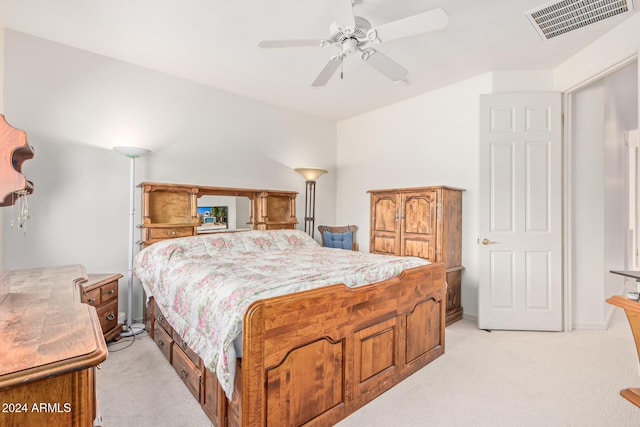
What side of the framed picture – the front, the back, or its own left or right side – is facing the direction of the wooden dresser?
front

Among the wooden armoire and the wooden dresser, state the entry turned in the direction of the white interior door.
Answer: the wooden dresser

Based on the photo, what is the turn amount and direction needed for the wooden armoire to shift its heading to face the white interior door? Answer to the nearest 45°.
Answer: approximately 135° to its left

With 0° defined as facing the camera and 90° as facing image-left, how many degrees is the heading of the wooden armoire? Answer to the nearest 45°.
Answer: approximately 45°

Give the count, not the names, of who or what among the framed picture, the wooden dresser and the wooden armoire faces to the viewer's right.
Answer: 1

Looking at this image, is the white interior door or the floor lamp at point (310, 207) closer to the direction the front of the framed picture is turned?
the white interior door

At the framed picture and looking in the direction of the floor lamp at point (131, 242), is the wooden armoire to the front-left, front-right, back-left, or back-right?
back-left

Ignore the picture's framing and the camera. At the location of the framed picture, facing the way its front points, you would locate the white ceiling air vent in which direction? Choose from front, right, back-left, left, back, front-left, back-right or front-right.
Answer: front-left

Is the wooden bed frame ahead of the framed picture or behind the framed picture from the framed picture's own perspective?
ahead

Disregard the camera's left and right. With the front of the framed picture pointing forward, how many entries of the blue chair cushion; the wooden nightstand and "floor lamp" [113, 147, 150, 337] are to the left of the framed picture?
1

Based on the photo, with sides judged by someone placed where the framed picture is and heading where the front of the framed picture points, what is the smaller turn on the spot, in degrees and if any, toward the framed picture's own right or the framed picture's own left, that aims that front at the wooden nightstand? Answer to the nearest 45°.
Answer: approximately 45° to the framed picture's own right

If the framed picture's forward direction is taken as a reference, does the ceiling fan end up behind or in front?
in front

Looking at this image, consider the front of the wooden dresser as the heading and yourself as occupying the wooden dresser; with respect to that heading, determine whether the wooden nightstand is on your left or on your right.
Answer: on your left

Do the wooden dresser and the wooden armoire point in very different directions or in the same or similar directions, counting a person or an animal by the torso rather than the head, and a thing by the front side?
very different directions

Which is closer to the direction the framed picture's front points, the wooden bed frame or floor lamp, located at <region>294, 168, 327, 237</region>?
the wooden bed frame

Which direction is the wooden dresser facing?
to the viewer's right
